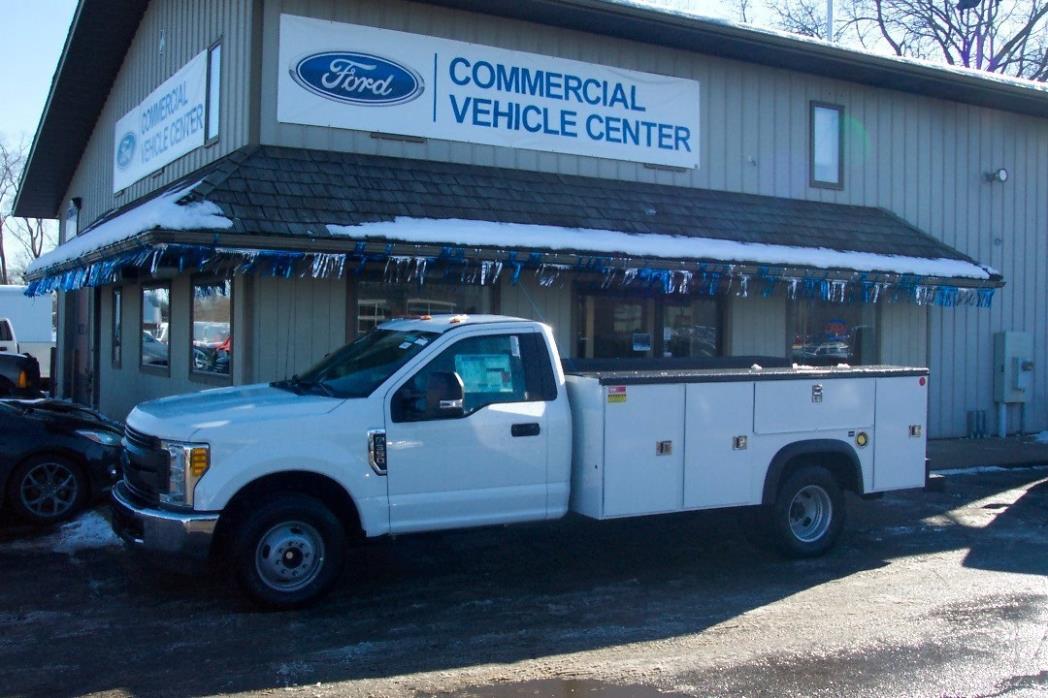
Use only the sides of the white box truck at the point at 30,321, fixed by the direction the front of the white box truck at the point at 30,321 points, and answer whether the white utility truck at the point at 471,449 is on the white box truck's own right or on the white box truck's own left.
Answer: on the white box truck's own left

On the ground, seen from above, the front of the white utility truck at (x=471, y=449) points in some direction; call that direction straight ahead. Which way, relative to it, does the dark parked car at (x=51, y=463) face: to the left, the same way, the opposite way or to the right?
the opposite way

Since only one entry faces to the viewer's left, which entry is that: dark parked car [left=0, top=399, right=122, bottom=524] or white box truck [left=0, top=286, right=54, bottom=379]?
the white box truck

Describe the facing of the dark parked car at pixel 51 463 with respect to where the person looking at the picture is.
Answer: facing to the right of the viewer

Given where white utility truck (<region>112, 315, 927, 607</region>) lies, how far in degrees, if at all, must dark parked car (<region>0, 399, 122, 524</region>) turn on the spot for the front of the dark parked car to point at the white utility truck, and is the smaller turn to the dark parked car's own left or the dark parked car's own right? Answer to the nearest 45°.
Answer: approximately 45° to the dark parked car's own right

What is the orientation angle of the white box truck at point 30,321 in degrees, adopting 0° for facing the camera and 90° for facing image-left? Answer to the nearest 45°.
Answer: approximately 90°
